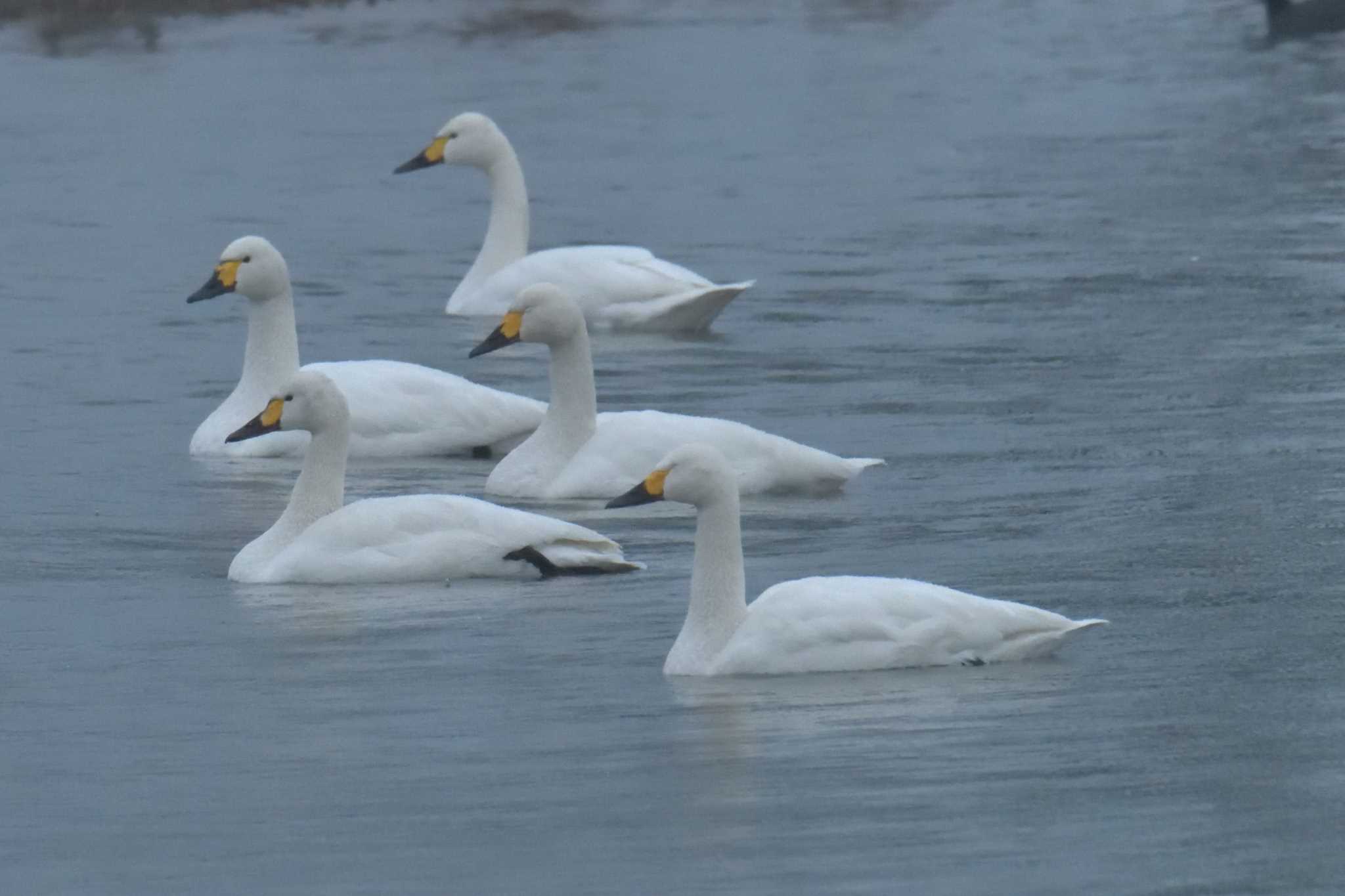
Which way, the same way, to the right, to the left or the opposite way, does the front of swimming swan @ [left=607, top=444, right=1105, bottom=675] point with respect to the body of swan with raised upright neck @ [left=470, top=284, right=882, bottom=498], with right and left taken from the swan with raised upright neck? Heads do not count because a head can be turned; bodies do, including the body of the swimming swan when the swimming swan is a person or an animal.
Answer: the same way

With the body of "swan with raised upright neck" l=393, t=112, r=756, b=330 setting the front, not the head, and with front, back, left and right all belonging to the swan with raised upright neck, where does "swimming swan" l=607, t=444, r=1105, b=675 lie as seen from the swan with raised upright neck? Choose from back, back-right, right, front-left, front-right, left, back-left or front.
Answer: left

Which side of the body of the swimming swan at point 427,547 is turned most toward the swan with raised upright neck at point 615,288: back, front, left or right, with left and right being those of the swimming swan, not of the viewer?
right

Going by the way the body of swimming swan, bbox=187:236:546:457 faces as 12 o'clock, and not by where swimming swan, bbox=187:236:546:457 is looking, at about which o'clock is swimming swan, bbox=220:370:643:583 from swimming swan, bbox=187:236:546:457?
swimming swan, bbox=220:370:643:583 is roughly at 9 o'clock from swimming swan, bbox=187:236:546:457.

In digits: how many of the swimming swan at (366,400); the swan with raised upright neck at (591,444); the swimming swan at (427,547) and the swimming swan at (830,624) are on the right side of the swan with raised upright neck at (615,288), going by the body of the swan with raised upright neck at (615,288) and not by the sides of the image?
0

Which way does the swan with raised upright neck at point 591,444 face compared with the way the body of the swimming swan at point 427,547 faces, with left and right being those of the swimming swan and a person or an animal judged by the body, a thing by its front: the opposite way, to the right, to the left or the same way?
the same way

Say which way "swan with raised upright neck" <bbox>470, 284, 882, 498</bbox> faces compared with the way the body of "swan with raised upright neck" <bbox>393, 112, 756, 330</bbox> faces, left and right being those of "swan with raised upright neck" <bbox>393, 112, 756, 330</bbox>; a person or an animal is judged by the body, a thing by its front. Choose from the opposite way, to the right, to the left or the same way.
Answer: the same way

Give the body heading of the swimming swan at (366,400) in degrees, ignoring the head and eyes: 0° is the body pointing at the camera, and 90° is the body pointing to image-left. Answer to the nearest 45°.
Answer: approximately 90°

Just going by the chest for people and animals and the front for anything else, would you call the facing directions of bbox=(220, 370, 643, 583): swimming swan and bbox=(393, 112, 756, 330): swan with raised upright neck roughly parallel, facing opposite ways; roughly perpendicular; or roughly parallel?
roughly parallel

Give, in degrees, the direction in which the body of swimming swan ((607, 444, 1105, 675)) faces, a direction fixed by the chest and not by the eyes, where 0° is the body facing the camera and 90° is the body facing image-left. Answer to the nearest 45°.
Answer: approximately 90°

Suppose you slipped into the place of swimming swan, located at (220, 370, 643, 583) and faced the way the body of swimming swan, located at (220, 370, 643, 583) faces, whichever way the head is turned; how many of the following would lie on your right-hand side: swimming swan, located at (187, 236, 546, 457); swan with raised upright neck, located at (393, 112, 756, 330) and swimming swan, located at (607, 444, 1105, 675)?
2

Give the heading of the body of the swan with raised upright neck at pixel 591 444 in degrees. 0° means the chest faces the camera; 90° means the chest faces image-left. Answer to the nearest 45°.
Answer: approximately 90°

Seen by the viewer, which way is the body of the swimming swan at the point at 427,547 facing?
to the viewer's left

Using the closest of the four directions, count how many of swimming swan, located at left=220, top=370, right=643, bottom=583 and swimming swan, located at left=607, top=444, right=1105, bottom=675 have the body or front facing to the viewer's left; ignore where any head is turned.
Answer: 2

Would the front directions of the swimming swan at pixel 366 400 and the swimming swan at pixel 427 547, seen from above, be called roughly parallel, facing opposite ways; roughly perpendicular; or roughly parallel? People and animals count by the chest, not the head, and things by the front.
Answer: roughly parallel

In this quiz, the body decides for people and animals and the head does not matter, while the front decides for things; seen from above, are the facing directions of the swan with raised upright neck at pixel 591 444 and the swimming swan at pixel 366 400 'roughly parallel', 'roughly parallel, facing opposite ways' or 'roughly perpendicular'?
roughly parallel

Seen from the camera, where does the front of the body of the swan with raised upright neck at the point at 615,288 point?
to the viewer's left
